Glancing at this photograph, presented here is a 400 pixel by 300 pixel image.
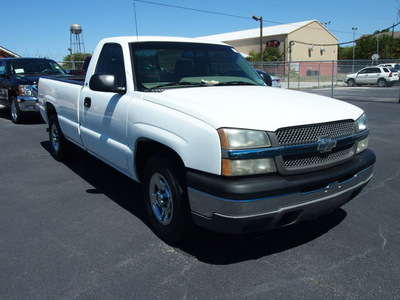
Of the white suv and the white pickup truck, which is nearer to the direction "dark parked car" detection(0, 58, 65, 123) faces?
the white pickup truck

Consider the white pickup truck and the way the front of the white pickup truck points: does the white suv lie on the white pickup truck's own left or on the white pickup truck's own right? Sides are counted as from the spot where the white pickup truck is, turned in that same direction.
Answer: on the white pickup truck's own left

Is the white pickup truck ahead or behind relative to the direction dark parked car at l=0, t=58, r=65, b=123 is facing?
ahead

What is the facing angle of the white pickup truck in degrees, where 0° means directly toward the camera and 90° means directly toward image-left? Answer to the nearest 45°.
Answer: approximately 315°

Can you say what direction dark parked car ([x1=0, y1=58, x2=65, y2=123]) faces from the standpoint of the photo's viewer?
facing the viewer and to the right of the viewer

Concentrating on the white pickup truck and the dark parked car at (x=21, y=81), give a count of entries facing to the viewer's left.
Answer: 0

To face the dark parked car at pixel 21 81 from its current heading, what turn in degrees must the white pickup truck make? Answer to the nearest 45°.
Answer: approximately 180°

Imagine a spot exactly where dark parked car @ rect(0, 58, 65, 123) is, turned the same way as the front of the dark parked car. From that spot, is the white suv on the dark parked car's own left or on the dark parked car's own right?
on the dark parked car's own left
